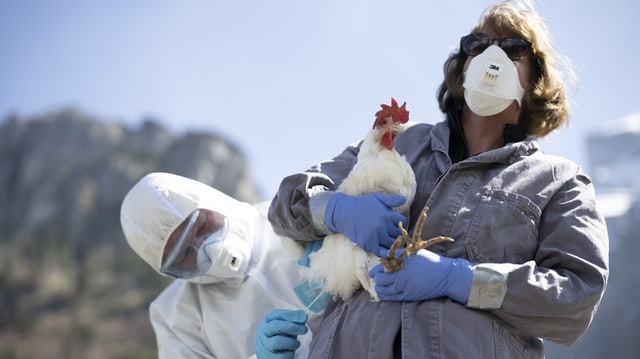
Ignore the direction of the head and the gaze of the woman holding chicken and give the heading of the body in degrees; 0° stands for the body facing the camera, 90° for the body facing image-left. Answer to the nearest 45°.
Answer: approximately 45°

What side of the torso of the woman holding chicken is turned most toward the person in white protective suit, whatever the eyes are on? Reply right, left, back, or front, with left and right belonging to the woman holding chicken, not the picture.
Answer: right
